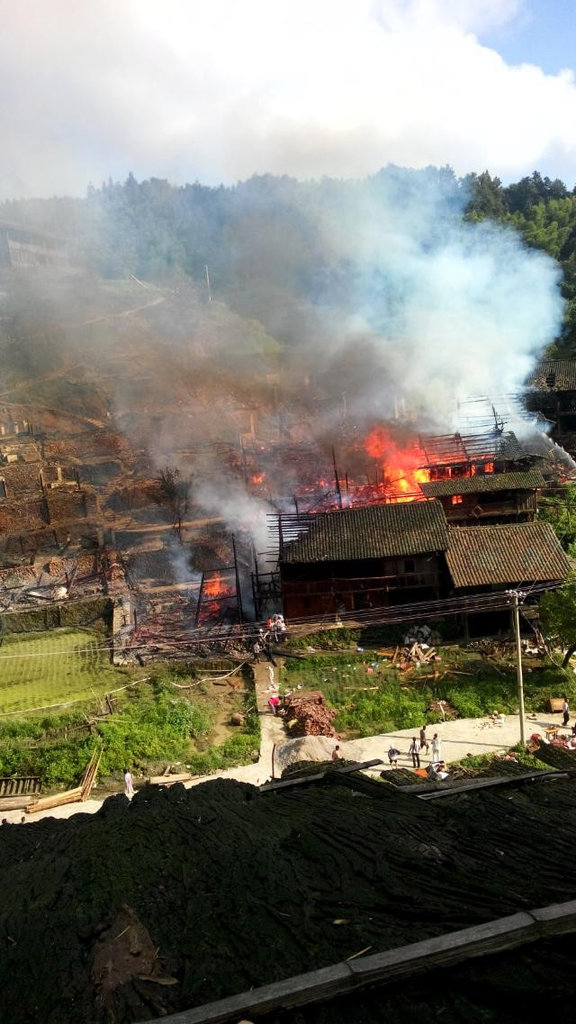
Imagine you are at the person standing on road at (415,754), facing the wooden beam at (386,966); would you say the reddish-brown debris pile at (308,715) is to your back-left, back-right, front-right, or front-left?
back-right

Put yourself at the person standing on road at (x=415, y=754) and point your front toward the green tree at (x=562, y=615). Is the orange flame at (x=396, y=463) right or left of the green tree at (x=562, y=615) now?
left

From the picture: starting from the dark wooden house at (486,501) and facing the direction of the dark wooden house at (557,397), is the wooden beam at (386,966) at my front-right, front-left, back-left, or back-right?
back-right

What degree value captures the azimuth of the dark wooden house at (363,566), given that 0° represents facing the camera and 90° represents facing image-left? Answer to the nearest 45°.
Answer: approximately 0°

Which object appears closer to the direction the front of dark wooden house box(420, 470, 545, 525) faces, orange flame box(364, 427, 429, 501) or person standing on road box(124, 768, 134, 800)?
the person standing on road

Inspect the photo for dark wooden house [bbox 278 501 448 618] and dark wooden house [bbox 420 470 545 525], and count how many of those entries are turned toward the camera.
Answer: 2

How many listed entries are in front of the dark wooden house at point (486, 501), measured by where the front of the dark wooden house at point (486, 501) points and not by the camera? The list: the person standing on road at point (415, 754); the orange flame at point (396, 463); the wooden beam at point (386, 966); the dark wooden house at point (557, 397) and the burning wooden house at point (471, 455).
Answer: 2

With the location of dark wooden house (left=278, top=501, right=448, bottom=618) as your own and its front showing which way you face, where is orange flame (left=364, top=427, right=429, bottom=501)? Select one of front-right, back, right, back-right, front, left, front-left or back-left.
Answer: back

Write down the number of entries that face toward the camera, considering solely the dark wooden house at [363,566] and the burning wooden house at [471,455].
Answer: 2

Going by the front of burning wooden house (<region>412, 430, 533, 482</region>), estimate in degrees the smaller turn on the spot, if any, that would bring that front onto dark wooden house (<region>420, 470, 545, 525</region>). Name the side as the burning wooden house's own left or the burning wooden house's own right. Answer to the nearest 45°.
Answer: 0° — it already faces it

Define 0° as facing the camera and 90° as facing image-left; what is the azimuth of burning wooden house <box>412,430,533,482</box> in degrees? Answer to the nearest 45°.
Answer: approximately 0°
